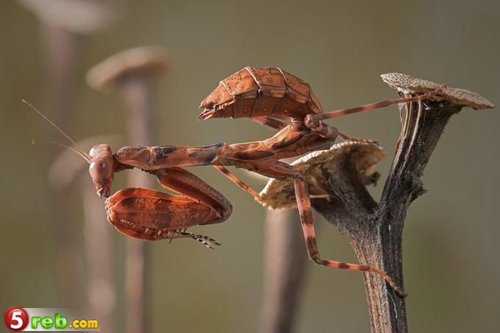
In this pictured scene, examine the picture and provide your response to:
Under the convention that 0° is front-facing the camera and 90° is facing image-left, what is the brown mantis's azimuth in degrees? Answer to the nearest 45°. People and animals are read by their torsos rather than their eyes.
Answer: approximately 90°

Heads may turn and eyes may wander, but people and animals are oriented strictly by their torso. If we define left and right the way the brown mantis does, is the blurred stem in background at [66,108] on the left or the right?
on its right

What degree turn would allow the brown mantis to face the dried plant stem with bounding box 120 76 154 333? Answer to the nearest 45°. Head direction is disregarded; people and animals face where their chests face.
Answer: approximately 90° to its right

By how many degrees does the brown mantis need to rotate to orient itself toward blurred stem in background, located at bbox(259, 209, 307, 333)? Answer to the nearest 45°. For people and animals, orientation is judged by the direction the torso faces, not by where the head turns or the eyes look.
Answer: approximately 90° to its right
